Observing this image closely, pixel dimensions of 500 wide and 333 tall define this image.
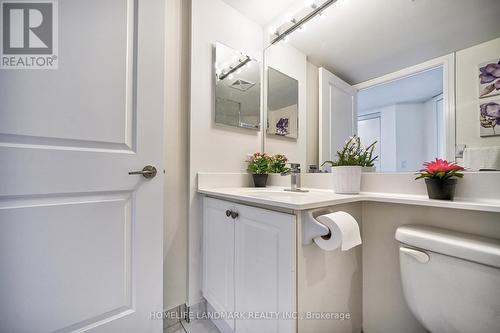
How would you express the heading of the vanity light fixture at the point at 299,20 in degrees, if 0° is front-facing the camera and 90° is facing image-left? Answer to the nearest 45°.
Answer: approximately 45°

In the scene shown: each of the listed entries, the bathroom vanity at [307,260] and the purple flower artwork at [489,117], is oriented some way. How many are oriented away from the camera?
0

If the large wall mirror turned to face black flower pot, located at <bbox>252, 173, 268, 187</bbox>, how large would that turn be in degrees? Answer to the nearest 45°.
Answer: approximately 45° to its right

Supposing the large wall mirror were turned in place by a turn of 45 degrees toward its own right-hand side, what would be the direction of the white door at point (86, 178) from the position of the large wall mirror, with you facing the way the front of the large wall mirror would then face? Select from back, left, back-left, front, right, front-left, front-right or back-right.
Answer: front-left

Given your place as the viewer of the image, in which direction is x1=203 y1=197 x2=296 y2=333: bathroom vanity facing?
facing the viewer and to the left of the viewer

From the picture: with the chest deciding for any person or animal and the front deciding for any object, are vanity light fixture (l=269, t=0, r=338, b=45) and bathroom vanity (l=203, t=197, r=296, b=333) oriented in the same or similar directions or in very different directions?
same or similar directions

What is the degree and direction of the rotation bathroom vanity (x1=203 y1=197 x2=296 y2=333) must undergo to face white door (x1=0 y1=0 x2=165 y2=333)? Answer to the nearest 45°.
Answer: approximately 45° to its right

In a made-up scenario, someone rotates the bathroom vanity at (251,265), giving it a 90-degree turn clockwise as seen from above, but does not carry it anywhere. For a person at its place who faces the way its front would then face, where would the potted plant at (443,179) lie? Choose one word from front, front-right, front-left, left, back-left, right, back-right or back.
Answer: back-right
